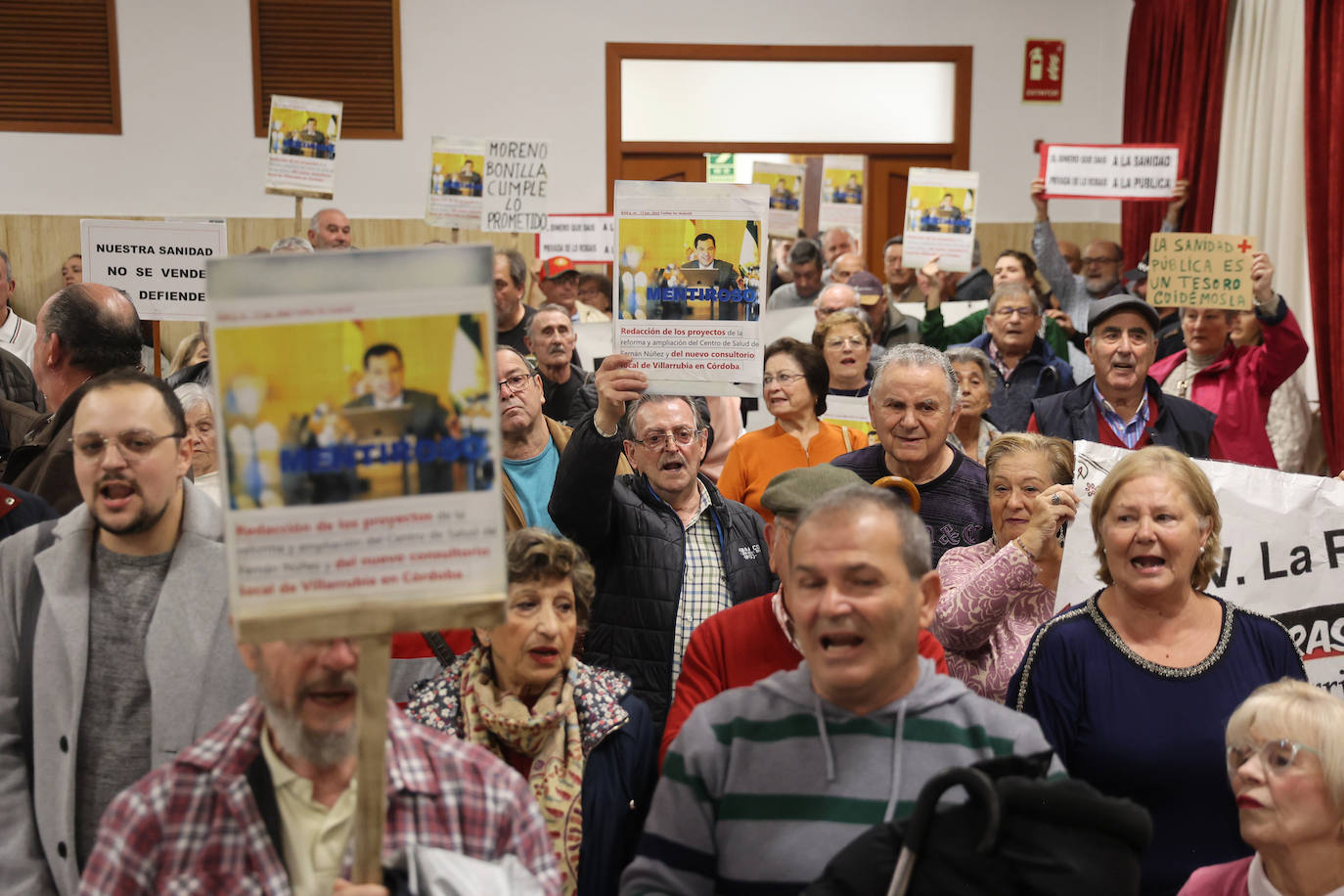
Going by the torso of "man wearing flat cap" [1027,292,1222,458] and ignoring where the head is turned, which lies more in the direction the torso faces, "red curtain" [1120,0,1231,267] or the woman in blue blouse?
the woman in blue blouse

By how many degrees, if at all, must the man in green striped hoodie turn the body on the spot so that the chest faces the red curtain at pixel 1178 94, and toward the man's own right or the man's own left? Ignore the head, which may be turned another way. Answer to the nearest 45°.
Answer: approximately 180°

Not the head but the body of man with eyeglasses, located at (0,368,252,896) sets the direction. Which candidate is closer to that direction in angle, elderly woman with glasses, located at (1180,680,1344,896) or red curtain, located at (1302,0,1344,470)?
the elderly woman with glasses

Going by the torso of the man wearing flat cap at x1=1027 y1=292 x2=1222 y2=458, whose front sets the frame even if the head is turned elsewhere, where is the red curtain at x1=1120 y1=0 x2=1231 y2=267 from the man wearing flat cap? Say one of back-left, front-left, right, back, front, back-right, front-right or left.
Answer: back

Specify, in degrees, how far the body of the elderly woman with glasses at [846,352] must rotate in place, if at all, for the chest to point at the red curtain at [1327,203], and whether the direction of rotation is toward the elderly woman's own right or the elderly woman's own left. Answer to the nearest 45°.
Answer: approximately 135° to the elderly woman's own left

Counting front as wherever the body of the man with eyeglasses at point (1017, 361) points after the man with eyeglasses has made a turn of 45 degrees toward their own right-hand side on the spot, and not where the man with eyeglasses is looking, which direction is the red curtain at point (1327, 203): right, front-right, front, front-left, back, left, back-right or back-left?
back

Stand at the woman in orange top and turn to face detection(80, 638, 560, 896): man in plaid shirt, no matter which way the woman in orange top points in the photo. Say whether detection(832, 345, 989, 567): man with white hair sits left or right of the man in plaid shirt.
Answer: left

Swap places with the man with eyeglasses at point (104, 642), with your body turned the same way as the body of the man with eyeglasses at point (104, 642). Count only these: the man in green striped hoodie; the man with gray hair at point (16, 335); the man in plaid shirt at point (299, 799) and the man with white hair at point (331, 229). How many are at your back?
2

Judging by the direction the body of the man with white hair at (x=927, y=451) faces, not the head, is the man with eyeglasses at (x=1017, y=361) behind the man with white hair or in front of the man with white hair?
behind
